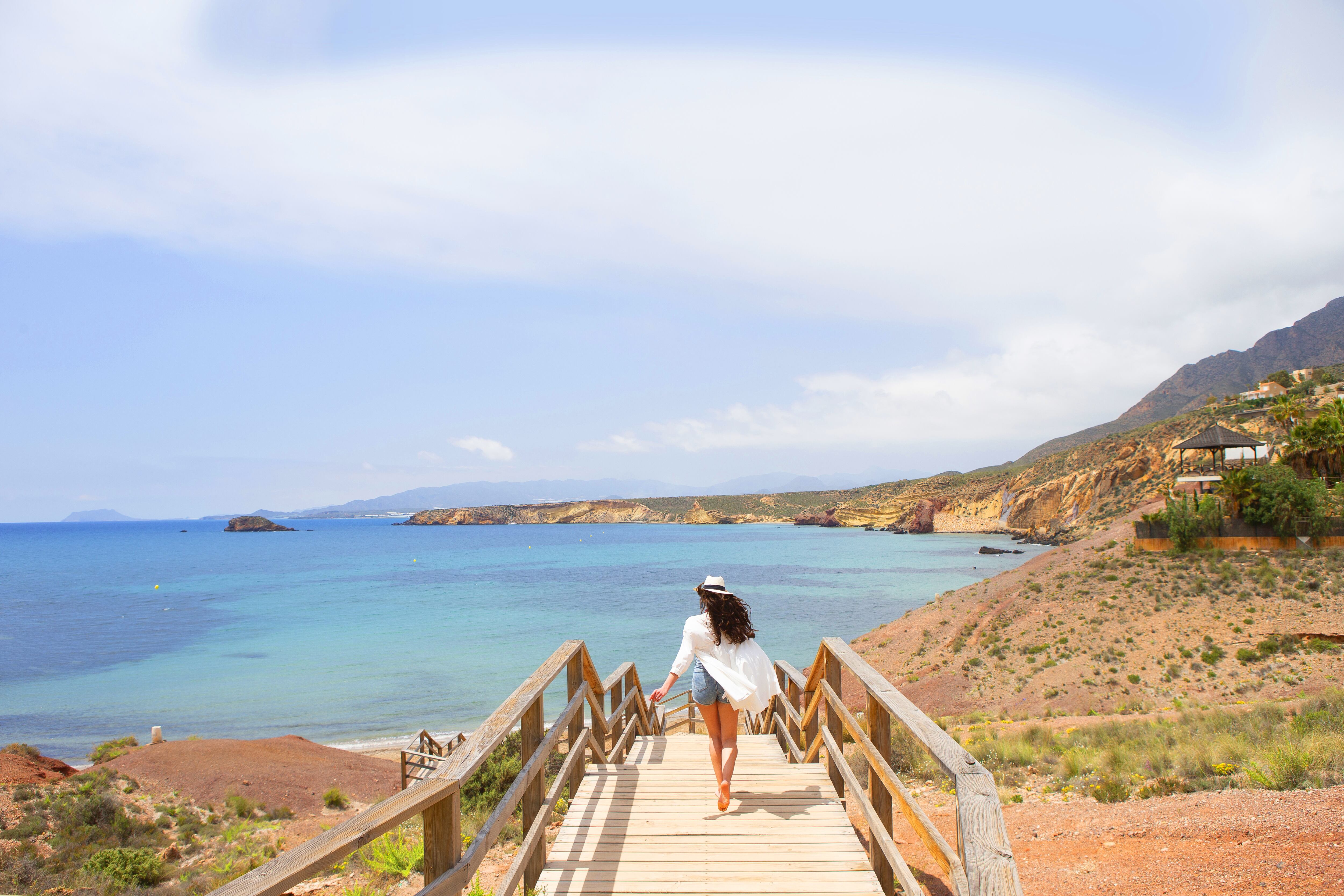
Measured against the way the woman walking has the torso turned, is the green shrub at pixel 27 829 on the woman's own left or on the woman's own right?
on the woman's own left

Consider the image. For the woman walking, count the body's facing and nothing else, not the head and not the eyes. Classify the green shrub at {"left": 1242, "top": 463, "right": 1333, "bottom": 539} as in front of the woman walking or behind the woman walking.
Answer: in front

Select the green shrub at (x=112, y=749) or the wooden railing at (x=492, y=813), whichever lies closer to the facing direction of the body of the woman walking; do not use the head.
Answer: the green shrub

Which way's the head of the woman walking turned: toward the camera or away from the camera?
away from the camera

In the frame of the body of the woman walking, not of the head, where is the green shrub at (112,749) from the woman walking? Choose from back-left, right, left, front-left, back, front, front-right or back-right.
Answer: front-left

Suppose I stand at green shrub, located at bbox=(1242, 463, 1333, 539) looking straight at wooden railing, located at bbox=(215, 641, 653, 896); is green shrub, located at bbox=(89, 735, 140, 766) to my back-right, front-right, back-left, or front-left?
front-right

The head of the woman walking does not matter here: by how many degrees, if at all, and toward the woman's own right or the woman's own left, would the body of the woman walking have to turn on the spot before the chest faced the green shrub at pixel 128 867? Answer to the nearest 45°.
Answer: approximately 45° to the woman's own left

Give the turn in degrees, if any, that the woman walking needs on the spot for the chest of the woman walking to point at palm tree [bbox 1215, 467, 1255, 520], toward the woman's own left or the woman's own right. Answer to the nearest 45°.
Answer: approximately 45° to the woman's own right

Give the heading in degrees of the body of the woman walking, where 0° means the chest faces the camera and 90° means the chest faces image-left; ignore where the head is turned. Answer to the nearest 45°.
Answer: approximately 180°
